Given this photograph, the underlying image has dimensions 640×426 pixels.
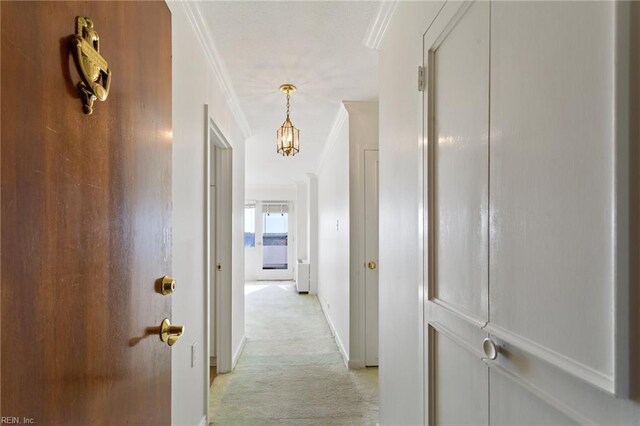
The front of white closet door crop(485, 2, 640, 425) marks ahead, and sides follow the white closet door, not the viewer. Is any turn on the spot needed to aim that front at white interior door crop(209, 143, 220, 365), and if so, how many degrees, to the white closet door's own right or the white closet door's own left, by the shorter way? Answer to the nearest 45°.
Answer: approximately 90° to the white closet door's own right

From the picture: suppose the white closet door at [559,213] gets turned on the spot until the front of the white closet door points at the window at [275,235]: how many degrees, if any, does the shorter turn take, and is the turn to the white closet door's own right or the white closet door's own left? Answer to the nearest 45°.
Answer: approximately 90° to the white closet door's own right
